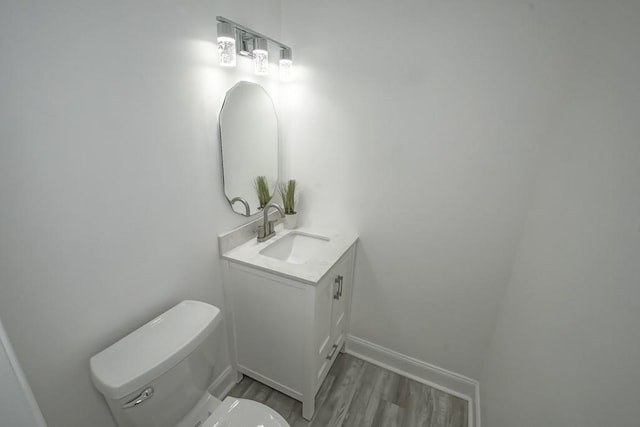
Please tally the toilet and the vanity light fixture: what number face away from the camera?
0

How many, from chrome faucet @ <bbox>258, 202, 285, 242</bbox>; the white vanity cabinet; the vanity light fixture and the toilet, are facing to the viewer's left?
0

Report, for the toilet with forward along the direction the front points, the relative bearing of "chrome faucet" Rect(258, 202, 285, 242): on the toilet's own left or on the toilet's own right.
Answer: on the toilet's own left

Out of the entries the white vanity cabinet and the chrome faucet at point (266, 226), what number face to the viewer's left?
0

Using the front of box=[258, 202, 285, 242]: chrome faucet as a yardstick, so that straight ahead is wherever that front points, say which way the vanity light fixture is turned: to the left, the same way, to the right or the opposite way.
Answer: the same way

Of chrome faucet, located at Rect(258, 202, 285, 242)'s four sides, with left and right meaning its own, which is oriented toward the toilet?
right

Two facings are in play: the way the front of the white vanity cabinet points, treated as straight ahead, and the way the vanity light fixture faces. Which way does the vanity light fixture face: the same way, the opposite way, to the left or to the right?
the same way

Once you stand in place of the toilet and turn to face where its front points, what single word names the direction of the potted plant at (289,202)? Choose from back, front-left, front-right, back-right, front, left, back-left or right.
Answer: left

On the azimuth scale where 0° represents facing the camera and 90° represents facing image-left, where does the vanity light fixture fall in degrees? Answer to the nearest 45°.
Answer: approximately 315°

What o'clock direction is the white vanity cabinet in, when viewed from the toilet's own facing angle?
The white vanity cabinet is roughly at 10 o'clock from the toilet.

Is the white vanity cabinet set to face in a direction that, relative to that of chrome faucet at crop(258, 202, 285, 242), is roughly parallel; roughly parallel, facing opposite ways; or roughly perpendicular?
roughly parallel

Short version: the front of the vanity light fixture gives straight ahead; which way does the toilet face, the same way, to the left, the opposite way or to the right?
the same way

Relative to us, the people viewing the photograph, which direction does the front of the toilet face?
facing the viewer and to the right of the viewer
